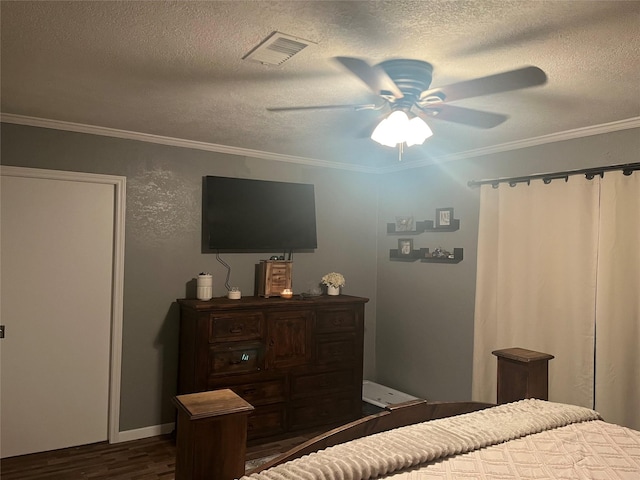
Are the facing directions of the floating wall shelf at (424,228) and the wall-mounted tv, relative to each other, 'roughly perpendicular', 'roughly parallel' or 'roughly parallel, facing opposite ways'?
roughly perpendicular

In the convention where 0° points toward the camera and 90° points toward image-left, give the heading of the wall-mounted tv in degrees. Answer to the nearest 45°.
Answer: approximately 315°

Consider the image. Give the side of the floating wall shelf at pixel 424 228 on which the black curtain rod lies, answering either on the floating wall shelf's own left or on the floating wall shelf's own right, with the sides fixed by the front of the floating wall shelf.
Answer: on the floating wall shelf's own left

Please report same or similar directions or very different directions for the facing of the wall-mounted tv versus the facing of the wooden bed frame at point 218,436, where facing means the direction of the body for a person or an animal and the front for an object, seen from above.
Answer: very different directions

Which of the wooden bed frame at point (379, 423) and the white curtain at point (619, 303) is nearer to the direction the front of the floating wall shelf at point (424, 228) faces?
the wooden bed frame

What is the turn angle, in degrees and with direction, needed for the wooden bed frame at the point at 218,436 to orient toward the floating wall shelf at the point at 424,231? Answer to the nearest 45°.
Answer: approximately 45° to its right

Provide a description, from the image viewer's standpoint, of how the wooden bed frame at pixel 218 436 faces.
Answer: facing away from the viewer and to the left of the viewer

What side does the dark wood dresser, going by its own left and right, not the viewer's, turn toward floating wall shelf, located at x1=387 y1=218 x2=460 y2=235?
left

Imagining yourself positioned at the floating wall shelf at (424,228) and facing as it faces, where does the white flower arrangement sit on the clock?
The white flower arrangement is roughly at 1 o'clock from the floating wall shelf.

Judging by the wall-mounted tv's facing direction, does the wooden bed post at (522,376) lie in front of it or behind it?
in front

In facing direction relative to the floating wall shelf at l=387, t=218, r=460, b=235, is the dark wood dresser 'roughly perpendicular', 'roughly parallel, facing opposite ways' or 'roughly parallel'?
roughly perpendicular

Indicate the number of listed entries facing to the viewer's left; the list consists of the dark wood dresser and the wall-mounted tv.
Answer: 0

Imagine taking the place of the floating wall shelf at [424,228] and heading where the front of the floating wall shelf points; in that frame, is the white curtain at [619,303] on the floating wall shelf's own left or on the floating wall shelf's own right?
on the floating wall shelf's own left
